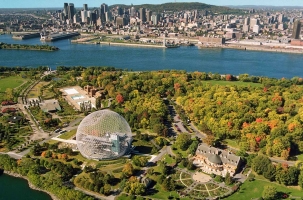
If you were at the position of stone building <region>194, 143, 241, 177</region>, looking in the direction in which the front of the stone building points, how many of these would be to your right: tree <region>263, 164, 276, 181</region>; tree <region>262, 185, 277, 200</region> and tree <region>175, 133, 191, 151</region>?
1

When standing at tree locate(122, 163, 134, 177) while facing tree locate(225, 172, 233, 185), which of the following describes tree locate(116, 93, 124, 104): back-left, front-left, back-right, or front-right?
back-left

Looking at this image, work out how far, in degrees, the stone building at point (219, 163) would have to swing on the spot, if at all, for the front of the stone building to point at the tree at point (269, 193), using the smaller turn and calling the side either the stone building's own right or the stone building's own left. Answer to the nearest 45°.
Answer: approximately 90° to the stone building's own left

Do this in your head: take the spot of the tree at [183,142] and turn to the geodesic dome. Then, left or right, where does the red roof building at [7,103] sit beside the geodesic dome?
right

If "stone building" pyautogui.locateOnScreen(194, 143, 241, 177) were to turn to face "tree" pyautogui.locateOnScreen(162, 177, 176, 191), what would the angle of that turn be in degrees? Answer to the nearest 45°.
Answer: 0° — it already faces it

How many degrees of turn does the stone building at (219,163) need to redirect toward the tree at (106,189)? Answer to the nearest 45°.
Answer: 0° — it already faces it

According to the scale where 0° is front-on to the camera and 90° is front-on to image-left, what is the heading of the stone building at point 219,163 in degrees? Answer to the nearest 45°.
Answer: approximately 45°

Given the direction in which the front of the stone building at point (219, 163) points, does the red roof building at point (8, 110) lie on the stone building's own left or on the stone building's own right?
on the stone building's own right

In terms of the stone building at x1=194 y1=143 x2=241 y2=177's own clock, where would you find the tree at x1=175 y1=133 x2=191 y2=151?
The tree is roughly at 3 o'clock from the stone building.

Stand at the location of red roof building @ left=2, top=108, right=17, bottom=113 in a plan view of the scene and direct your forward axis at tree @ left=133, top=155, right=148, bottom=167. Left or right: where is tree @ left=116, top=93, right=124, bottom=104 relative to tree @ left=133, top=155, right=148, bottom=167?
left
